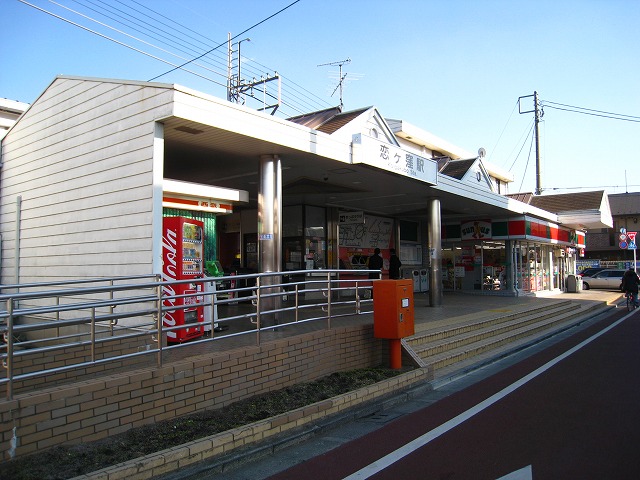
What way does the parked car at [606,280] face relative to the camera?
to the viewer's left

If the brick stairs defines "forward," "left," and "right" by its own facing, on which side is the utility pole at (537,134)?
on its left

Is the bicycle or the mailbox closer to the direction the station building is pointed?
the mailbox

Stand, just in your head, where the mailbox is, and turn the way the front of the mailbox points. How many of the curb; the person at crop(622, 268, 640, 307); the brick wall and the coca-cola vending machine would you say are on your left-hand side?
1

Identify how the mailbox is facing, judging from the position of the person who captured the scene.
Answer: facing the viewer and to the right of the viewer

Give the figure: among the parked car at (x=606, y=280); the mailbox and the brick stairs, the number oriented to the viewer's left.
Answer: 1

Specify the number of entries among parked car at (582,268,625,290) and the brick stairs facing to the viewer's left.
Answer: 1

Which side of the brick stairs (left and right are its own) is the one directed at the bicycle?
left

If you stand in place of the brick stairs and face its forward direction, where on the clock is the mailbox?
The mailbox is roughly at 2 o'clock from the brick stairs.

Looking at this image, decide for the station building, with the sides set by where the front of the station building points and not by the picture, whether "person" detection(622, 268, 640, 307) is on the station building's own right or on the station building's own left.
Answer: on the station building's own left
